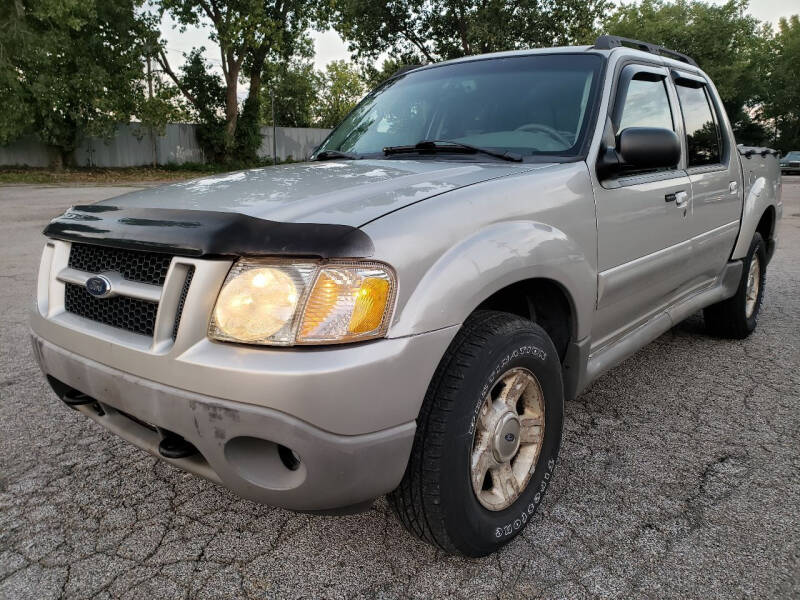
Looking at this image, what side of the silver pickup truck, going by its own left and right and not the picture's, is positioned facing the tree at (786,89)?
back

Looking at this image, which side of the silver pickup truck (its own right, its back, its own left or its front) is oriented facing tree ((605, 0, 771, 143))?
back

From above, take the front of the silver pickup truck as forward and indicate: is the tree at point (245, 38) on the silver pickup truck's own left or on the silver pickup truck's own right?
on the silver pickup truck's own right

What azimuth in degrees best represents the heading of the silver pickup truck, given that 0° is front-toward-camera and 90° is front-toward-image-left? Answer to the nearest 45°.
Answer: approximately 45°

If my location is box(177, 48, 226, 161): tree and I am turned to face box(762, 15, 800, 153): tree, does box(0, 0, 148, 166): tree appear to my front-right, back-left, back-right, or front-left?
back-right

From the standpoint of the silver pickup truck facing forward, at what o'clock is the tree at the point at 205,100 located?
The tree is roughly at 4 o'clock from the silver pickup truck.

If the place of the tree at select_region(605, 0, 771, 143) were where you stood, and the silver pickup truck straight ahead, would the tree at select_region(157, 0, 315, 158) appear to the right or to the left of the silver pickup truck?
right

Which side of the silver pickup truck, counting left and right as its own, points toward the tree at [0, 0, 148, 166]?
right

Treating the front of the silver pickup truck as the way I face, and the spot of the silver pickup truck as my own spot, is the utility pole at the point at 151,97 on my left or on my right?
on my right
